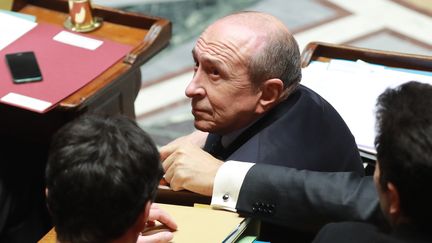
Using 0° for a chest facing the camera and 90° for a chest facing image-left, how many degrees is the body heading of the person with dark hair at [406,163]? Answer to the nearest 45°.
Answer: approximately 135°

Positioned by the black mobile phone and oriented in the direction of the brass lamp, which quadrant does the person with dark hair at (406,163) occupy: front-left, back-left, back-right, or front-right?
back-right

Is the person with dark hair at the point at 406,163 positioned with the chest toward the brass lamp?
yes
